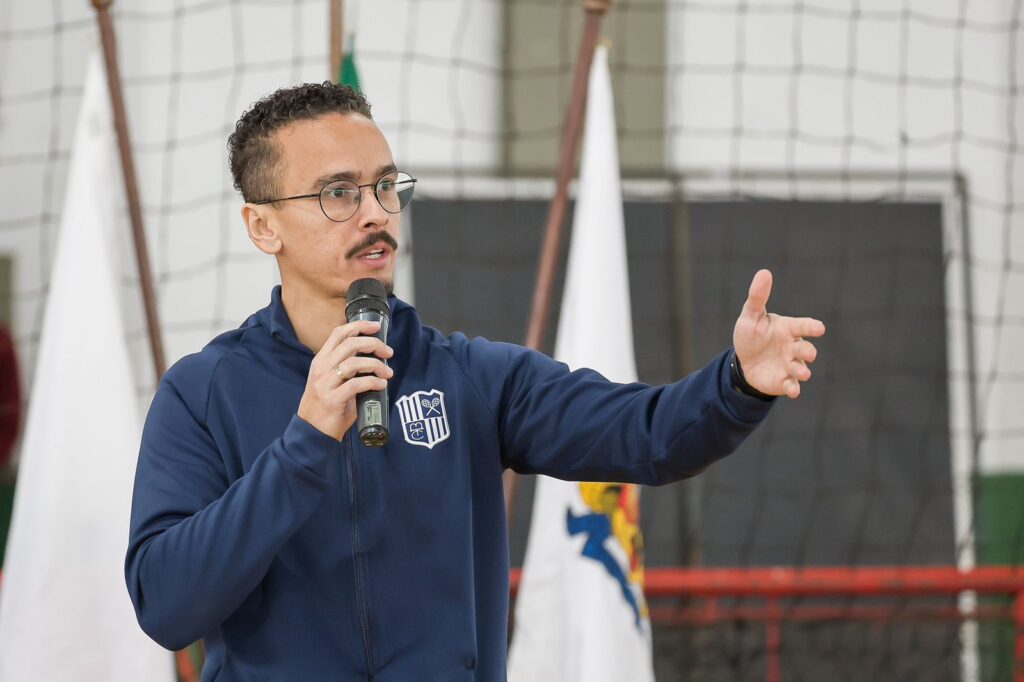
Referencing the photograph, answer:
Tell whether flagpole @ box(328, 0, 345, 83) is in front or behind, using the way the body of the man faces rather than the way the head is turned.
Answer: behind

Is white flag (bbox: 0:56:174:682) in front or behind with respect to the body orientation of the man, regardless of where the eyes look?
behind

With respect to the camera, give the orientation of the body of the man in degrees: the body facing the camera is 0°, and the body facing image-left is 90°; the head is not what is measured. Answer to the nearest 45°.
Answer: approximately 0°

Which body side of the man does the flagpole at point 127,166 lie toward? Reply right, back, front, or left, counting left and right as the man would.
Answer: back

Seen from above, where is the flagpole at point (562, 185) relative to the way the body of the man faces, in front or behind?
behind

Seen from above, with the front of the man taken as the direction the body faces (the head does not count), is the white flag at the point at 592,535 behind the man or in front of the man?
behind
